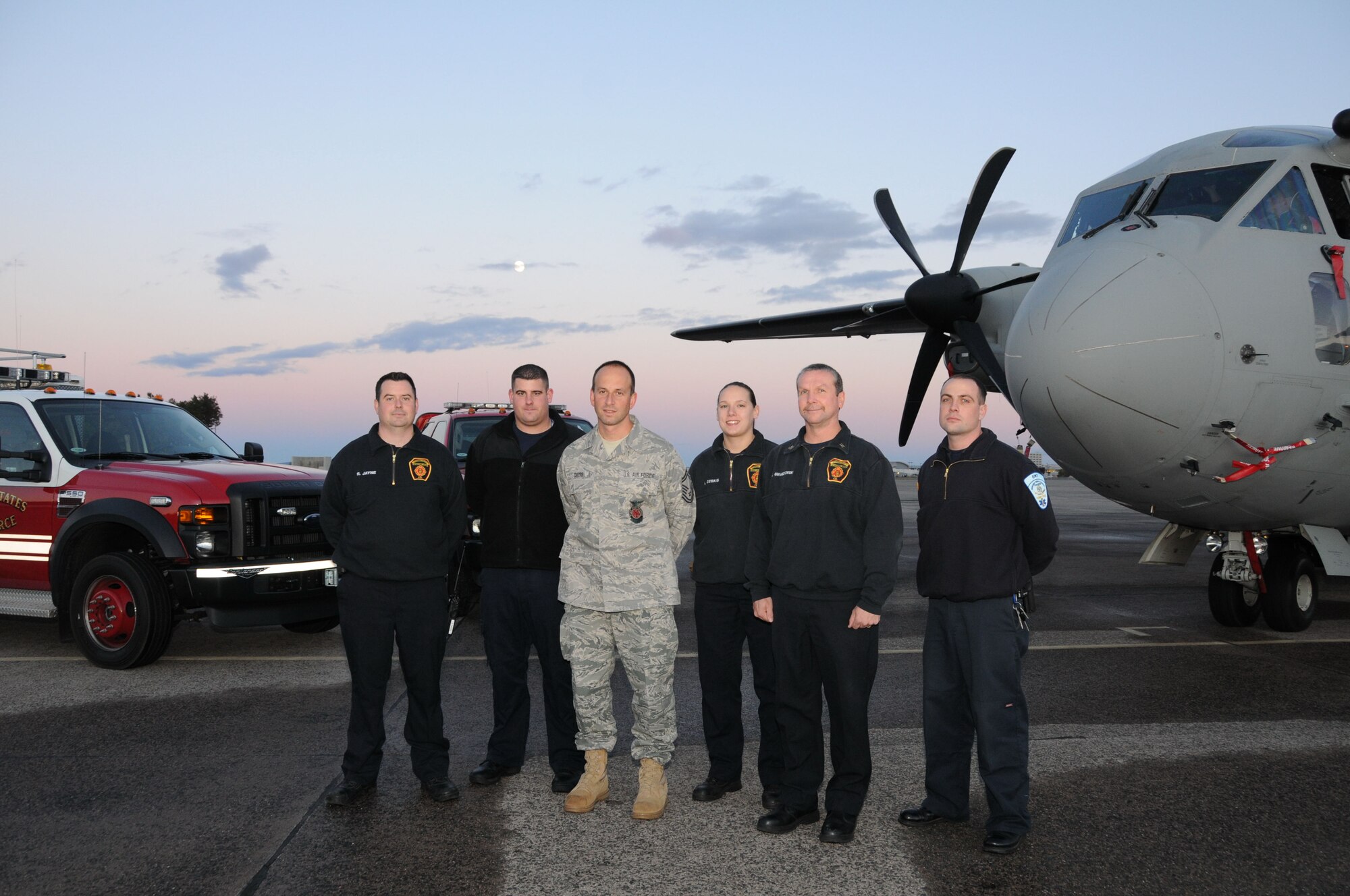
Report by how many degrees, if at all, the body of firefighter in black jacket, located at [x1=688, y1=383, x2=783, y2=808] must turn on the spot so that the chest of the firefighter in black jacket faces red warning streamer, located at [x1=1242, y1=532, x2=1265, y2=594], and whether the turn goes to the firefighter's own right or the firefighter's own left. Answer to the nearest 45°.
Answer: approximately 135° to the firefighter's own left

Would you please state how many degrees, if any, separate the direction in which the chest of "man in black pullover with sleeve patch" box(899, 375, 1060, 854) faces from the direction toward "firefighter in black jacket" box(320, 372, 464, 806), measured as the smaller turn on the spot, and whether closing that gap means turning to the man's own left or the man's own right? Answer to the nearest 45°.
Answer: approximately 45° to the man's own right

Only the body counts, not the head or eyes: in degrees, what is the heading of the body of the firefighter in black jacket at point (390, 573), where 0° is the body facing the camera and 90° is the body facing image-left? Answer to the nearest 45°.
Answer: approximately 0°

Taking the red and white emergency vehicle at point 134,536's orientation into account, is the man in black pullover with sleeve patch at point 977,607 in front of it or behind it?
in front

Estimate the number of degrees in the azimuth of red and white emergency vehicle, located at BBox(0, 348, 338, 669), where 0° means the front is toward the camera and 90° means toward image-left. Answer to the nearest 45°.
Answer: approximately 315°

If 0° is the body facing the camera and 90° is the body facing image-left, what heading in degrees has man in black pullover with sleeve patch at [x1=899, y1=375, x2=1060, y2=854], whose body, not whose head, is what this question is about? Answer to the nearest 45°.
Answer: approximately 45°

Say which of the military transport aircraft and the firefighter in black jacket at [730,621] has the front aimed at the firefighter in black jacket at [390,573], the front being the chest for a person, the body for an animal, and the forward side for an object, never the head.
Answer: the military transport aircraft

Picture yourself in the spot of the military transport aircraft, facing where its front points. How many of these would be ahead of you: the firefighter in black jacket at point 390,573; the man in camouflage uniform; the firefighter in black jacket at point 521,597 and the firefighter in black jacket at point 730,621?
4

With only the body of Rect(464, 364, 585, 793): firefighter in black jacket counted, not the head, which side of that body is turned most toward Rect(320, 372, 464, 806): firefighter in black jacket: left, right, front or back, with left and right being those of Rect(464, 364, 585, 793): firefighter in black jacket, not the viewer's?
right

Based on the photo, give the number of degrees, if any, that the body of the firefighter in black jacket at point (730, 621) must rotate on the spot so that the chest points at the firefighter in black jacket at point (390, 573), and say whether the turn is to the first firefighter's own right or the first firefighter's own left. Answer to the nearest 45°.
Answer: approximately 90° to the first firefighter's own right

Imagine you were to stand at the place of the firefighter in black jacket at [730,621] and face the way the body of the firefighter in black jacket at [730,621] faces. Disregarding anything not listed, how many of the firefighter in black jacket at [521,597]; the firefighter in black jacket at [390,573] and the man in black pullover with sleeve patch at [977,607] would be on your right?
2
